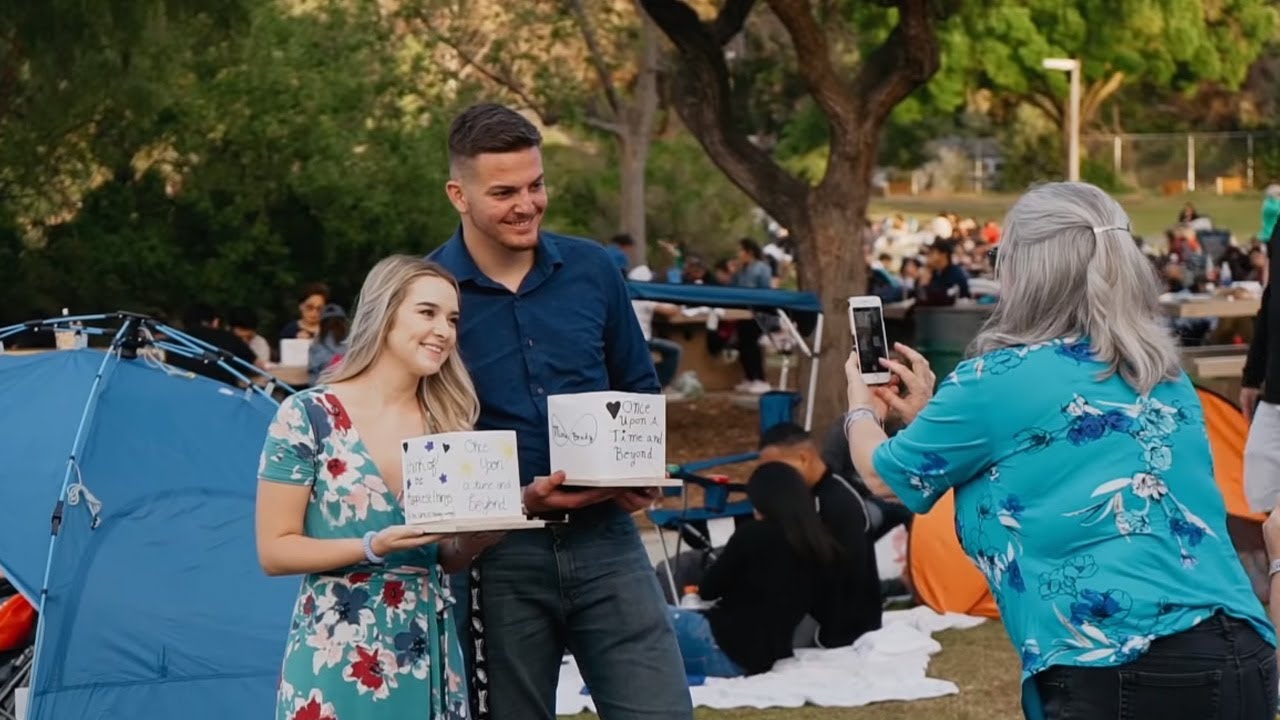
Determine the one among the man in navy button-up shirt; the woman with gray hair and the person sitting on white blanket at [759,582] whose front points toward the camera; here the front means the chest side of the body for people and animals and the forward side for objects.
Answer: the man in navy button-up shirt

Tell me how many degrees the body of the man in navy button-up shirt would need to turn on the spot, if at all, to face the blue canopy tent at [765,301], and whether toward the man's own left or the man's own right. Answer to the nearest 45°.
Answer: approximately 180°

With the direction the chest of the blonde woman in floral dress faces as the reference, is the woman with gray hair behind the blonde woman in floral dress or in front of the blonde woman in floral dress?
in front

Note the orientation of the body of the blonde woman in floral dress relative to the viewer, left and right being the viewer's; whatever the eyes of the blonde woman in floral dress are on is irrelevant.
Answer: facing the viewer and to the right of the viewer

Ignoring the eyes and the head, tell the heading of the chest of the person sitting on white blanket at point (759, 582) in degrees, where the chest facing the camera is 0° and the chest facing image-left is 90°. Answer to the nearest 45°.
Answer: approximately 135°

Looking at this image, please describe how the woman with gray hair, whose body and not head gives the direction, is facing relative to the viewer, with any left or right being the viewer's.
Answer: facing away from the viewer and to the left of the viewer

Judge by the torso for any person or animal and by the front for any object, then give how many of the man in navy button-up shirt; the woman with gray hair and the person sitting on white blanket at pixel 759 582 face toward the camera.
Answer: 1

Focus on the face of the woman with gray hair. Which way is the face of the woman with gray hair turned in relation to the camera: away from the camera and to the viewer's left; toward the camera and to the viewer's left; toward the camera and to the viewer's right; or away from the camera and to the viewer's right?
away from the camera and to the viewer's left

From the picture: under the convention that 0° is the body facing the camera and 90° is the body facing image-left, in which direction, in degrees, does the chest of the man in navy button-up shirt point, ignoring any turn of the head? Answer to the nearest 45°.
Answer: approximately 0°

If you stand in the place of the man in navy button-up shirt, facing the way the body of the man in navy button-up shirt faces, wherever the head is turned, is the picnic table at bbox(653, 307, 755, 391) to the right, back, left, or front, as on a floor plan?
back
